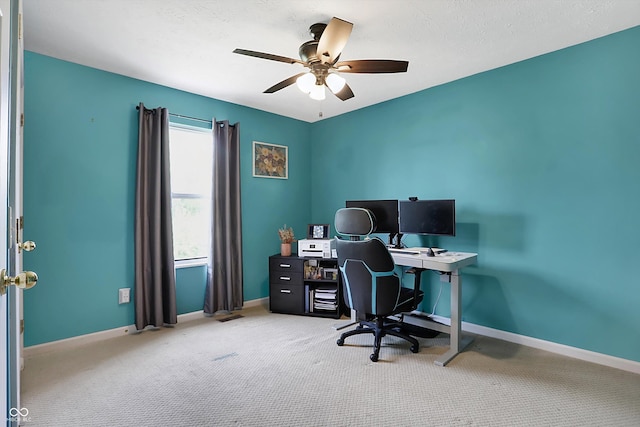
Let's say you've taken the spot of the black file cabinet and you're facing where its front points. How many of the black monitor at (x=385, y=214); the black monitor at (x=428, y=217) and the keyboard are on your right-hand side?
0

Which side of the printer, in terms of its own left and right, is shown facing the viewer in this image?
front

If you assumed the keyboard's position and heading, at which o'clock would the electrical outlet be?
The electrical outlet is roughly at 1 o'clock from the keyboard.

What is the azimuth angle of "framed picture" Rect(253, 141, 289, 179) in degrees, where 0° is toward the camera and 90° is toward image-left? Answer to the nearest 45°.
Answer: approximately 315°

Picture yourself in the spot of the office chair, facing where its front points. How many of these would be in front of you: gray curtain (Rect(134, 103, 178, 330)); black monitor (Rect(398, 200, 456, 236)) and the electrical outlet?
1

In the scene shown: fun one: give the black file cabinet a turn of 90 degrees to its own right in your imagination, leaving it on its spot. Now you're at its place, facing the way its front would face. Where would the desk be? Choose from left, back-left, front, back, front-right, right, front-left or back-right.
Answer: back-left

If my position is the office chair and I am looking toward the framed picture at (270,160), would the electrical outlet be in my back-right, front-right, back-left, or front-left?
front-left

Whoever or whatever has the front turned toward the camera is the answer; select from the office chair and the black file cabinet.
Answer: the black file cabinet

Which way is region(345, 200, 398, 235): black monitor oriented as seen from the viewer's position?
toward the camera

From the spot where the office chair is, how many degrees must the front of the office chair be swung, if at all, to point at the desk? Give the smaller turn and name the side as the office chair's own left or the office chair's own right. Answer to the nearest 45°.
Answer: approximately 45° to the office chair's own right

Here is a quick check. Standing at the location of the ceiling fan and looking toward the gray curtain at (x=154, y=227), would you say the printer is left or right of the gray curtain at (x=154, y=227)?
right

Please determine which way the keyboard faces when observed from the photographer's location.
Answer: facing the viewer and to the left of the viewer

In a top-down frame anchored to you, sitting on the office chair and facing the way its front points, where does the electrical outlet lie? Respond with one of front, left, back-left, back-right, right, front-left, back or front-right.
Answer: back-left

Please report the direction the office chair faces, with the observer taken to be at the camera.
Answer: facing away from the viewer and to the right of the viewer

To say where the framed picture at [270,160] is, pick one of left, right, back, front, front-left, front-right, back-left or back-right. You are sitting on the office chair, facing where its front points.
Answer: left
